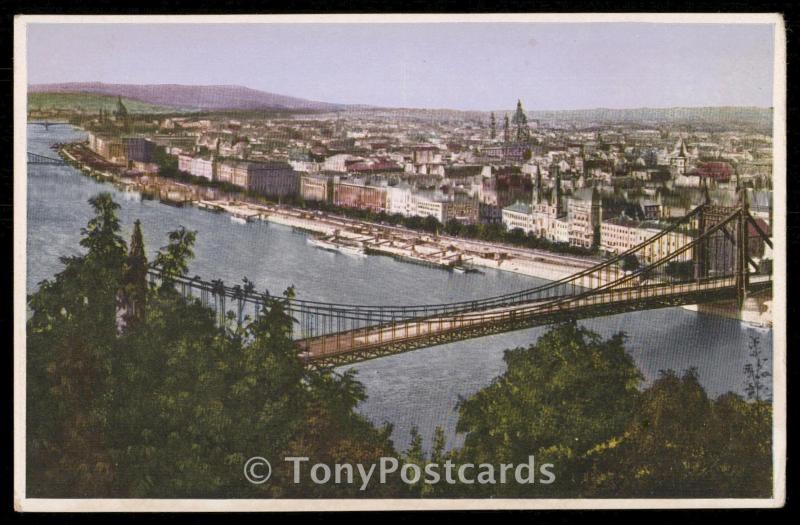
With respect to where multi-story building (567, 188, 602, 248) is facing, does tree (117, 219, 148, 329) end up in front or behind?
in front

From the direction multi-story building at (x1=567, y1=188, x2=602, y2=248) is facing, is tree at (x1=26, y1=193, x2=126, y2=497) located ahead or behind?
ahead

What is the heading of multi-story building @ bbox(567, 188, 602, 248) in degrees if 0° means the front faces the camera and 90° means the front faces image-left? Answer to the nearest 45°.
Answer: approximately 45°
